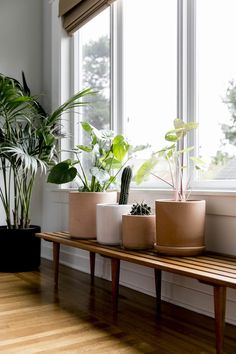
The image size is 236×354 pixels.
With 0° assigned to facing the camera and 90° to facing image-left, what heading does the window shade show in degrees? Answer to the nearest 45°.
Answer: approximately 45°
